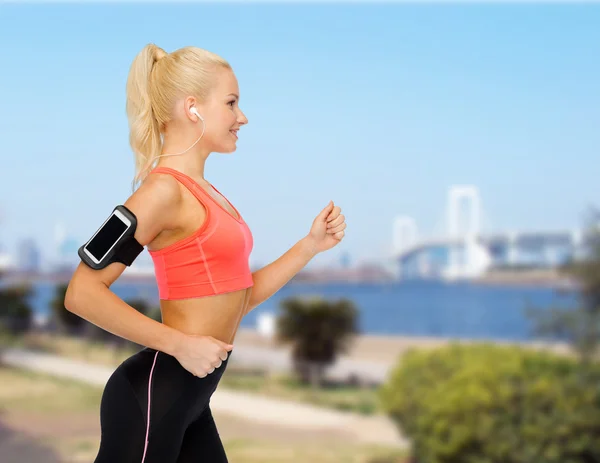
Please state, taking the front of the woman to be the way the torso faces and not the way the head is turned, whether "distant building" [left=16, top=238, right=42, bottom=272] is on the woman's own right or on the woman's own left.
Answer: on the woman's own left

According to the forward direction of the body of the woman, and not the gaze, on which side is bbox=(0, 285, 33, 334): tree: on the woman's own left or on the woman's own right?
on the woman's own left

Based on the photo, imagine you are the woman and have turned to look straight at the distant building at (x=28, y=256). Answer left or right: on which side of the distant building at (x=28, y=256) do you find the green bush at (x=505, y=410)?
right

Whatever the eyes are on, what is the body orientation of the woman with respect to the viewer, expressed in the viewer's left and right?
facing to the right of the viewer

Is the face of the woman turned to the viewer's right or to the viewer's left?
to the viewer's right

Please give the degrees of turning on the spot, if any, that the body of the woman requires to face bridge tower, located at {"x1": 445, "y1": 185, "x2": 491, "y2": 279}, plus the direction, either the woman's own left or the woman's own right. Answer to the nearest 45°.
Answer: approximately 90° to the woman's own left
